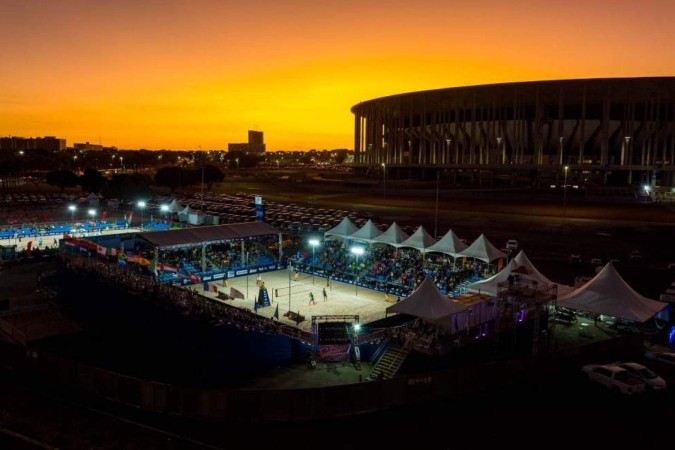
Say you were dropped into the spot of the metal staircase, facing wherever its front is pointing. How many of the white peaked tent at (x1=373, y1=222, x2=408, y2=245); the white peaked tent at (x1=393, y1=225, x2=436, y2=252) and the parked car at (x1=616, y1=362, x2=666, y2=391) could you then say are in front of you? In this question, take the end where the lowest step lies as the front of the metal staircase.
0

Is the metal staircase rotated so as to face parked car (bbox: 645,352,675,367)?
no

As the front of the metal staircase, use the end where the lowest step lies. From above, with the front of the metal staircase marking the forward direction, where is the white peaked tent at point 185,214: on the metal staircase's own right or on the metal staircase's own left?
on the metal staircase's own right

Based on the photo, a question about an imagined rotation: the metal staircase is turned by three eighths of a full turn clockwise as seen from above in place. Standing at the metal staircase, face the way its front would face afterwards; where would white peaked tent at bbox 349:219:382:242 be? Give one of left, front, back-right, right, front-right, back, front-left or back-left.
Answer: front

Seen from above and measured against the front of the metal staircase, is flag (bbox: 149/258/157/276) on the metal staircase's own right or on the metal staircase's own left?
on the metal staircase's own right

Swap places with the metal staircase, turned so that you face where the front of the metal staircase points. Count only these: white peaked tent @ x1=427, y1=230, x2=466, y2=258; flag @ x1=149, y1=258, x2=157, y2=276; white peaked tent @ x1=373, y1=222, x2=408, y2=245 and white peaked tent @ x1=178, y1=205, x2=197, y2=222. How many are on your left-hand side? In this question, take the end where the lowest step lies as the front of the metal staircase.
0

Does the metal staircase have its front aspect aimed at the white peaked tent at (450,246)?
no

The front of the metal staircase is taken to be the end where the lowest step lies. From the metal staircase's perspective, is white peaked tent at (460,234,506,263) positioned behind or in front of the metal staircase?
behind

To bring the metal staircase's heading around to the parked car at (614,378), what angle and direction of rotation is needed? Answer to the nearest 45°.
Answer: approximately 135° to its left

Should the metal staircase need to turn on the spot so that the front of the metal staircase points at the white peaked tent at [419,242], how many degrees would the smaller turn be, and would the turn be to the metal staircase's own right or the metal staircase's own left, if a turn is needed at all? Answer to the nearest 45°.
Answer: approximately 135° to the metal staircase's own right

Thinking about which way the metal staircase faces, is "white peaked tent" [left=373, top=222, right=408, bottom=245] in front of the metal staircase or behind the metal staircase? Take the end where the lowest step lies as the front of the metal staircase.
behind

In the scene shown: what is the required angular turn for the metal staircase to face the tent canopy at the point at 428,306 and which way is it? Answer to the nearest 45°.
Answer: approximately 180°

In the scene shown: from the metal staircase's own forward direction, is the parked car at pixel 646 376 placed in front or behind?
behind

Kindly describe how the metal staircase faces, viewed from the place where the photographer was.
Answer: facing the viewer and to the left of the viewer

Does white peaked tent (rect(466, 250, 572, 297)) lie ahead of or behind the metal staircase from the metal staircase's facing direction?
behind

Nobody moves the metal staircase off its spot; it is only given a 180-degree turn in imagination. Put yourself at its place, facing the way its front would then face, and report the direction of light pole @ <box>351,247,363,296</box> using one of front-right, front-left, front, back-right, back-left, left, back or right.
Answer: front-left
